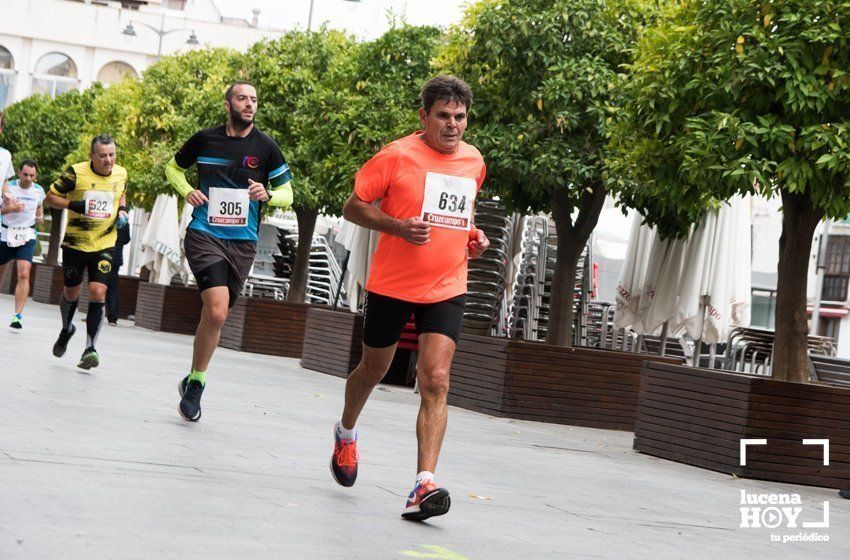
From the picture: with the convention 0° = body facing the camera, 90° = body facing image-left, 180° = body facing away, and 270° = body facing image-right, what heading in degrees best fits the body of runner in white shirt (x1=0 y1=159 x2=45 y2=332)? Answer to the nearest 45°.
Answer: approximately 0°

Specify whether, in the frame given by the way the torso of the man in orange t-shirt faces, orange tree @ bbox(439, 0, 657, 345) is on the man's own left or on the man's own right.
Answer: on the man's own left

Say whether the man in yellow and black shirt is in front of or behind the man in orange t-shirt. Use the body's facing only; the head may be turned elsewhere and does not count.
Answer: behind

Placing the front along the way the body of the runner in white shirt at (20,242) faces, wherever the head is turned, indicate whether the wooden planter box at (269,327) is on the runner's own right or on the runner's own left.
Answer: on the runner's own left

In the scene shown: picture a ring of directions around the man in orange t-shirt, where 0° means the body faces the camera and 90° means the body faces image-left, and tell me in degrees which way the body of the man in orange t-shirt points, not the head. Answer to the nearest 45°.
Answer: approximately 315°

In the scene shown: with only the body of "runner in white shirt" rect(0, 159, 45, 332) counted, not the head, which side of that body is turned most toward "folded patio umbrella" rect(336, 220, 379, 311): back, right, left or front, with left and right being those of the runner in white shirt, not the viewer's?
left

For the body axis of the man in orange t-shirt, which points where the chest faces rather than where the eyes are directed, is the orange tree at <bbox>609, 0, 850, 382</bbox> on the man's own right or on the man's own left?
on the man's own left

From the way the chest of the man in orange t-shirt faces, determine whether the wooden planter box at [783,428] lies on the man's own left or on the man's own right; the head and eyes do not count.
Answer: on the man's own left

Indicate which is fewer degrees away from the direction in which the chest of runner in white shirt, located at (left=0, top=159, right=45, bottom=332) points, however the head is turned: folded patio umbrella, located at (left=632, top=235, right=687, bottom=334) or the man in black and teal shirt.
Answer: the man in black and teal shirt

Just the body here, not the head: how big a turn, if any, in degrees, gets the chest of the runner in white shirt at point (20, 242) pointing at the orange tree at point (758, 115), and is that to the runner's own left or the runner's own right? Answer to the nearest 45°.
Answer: approximately 45° to the runner's own left

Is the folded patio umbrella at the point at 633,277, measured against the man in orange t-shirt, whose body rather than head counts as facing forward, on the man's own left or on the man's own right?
on the man's own left

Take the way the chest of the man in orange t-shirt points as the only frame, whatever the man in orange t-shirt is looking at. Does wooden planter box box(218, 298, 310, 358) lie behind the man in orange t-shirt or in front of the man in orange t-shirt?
behind
